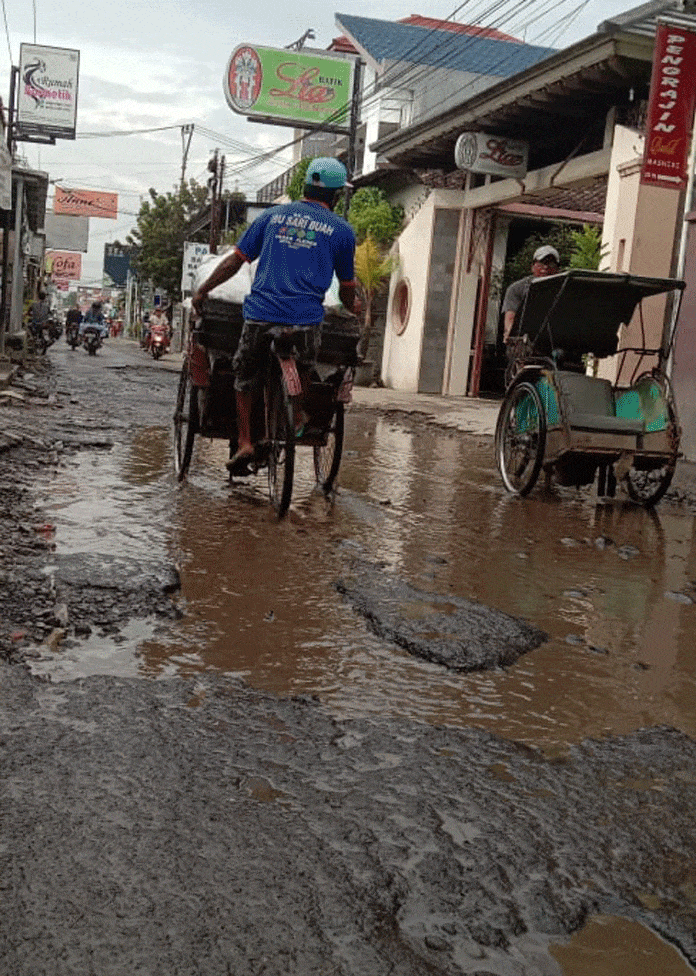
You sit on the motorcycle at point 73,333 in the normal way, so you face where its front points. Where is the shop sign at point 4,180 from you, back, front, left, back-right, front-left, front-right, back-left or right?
front

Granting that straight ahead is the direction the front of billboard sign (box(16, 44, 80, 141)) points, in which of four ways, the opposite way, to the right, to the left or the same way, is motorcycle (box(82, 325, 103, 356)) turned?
the same way

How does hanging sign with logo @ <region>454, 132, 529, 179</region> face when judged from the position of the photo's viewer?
facing the viewer

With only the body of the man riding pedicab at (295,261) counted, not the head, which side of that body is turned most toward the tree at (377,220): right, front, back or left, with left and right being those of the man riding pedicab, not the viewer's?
front

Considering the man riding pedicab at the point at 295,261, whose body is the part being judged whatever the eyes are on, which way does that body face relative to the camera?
away from the camera

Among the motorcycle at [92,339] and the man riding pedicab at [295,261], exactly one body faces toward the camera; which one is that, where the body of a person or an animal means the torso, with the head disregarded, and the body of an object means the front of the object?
the motorcycle

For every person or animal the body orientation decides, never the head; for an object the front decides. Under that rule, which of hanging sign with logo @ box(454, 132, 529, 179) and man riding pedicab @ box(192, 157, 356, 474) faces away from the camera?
the man riding pedicab

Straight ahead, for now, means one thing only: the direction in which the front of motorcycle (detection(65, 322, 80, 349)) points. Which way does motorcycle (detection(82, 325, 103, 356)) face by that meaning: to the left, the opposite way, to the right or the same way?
the same way

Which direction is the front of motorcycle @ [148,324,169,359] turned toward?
toward the camera

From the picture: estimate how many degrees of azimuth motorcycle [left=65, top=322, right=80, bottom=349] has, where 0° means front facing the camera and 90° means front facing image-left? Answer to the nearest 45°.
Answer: approximately 0°

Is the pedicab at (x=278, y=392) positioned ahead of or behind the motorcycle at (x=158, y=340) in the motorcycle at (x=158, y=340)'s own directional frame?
ahead

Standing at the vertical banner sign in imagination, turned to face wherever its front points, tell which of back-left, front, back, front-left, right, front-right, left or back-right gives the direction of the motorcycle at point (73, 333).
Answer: back-right

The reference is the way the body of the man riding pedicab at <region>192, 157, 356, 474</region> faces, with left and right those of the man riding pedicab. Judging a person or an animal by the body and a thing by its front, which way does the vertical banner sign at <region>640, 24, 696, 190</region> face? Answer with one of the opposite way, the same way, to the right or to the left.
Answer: the opposite way
